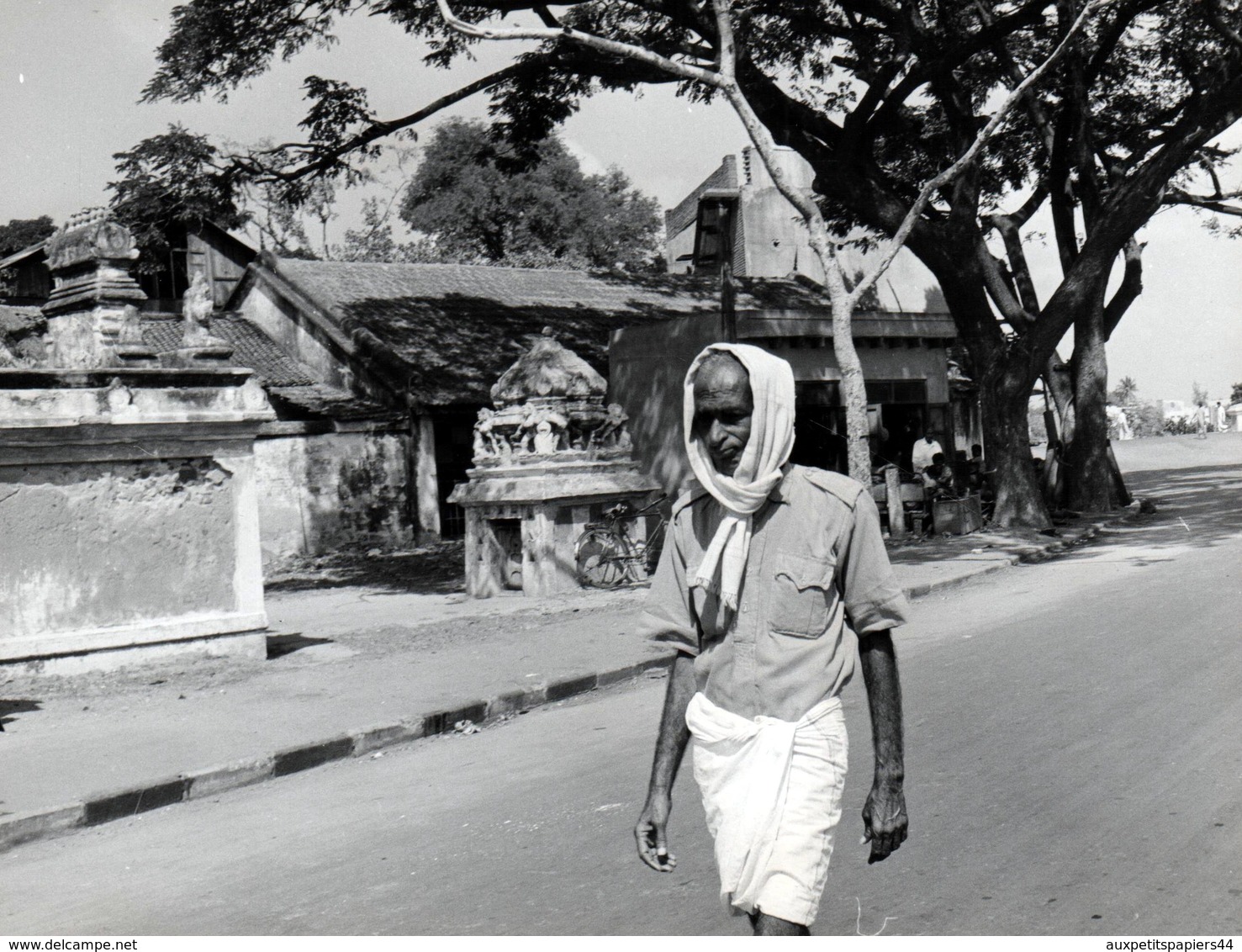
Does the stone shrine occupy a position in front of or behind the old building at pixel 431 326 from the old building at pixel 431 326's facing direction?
in front

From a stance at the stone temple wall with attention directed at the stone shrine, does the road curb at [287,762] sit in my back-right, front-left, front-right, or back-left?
back-right

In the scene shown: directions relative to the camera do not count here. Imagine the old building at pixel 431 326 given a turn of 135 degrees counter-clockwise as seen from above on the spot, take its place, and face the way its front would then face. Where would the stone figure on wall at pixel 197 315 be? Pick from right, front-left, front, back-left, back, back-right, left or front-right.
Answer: back

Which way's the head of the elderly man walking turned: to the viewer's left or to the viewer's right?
to the viewer's left

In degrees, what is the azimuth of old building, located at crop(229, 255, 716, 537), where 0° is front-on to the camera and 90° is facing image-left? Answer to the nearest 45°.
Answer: approximately 315°

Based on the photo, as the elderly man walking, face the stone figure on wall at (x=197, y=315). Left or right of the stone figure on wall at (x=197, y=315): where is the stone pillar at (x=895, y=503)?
right
